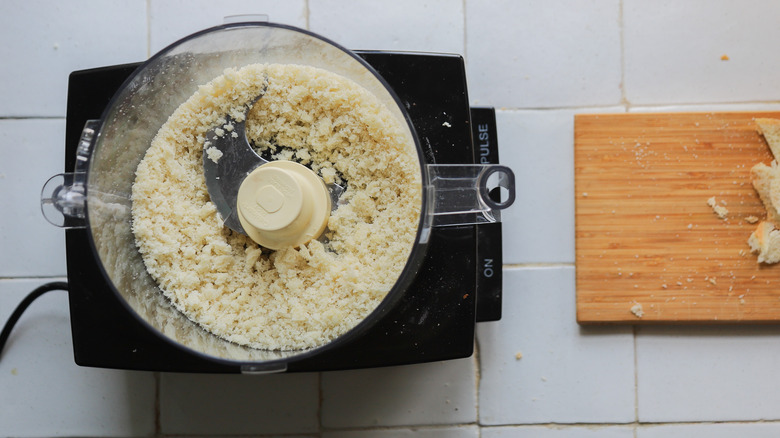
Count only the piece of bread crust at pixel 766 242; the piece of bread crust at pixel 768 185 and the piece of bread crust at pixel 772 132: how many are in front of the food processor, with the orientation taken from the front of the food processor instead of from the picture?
3

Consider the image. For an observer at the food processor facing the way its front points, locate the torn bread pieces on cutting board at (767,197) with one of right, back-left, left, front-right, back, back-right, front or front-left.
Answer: front

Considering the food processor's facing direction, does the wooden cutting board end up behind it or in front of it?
in front

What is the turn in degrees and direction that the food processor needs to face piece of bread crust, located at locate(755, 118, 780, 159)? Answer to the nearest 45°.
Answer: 0° — it already faces it

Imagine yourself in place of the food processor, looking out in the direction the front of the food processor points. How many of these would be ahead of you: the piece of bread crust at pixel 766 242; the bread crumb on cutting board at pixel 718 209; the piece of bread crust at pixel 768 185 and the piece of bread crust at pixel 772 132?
4

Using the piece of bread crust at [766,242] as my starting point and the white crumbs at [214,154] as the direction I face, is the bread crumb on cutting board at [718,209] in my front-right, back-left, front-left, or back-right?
front-right

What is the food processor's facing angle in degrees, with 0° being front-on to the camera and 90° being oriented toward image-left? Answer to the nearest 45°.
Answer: approximately 270°

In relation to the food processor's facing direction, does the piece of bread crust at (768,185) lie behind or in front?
in front

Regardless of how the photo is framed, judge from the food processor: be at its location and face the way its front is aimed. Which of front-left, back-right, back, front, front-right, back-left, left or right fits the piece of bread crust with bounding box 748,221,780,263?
front
